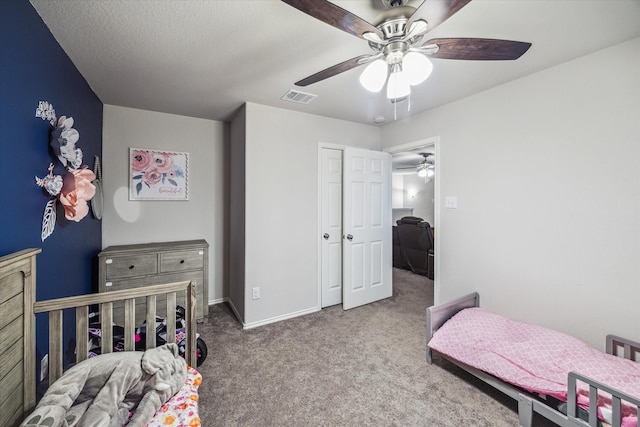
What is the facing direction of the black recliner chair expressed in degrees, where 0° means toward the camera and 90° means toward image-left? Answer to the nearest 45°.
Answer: approximately 225°

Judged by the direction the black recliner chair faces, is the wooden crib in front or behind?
behind

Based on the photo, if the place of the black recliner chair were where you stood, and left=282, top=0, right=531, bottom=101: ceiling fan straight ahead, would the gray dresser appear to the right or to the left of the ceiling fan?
right

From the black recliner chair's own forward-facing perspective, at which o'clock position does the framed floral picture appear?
The framed floral picture is roughly at 6 o'clock from the black recliner chair.

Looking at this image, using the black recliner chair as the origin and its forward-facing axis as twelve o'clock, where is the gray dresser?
The gray dresser is roughly at 6 o'clock from the black recliner chair.

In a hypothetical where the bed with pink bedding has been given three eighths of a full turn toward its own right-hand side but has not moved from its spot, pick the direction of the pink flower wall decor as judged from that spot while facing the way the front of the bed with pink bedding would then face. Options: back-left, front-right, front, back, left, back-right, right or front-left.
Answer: back-right

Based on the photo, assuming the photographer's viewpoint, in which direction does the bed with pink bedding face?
facing away from the viewer and to the left of the viewer
